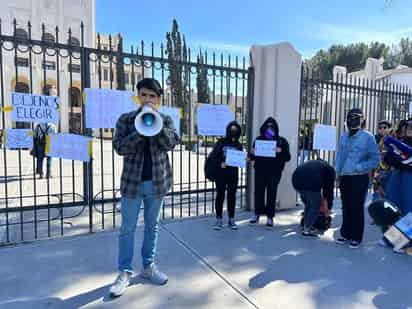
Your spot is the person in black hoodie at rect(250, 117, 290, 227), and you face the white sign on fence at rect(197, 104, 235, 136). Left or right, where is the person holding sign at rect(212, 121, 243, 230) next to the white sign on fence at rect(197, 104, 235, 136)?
left

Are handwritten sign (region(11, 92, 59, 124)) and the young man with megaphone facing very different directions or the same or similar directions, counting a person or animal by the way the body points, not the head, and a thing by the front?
same or similar directions

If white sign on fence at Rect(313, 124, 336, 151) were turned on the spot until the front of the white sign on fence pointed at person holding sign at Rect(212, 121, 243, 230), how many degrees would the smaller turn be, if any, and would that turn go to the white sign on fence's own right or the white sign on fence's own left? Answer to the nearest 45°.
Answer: approximately 45° to the white sign on fence's own right

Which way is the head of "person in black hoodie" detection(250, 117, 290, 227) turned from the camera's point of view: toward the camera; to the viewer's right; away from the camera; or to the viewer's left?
toward the camera

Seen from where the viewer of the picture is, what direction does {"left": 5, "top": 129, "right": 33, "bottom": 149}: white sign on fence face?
facing the viewer

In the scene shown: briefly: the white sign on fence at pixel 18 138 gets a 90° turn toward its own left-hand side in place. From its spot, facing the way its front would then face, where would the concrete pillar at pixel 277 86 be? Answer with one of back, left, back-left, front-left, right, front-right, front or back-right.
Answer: front

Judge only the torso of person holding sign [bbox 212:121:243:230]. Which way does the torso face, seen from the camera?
toward the camera

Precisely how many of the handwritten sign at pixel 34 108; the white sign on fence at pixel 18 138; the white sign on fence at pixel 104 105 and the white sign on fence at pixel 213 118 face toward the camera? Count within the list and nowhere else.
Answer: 4

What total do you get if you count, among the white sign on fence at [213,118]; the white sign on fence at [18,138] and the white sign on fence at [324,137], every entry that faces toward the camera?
3

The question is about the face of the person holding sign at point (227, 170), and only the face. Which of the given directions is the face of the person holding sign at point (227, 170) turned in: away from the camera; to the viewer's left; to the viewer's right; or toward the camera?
toward the camera

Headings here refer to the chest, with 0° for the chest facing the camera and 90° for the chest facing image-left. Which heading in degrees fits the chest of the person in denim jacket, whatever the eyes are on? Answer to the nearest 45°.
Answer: approximately 45°

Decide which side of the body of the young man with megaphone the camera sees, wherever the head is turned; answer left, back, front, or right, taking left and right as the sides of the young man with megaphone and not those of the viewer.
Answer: front

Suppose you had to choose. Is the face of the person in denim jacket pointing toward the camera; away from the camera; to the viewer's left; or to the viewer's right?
toward the camera

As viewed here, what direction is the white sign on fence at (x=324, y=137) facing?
toward the camera
